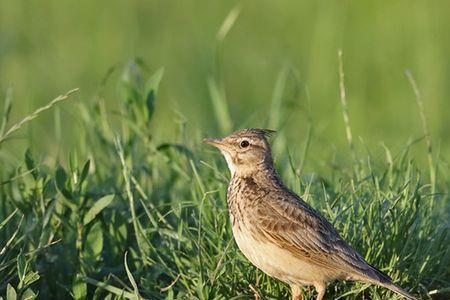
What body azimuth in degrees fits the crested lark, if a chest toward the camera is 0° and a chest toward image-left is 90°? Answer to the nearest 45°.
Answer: approximately 90°
